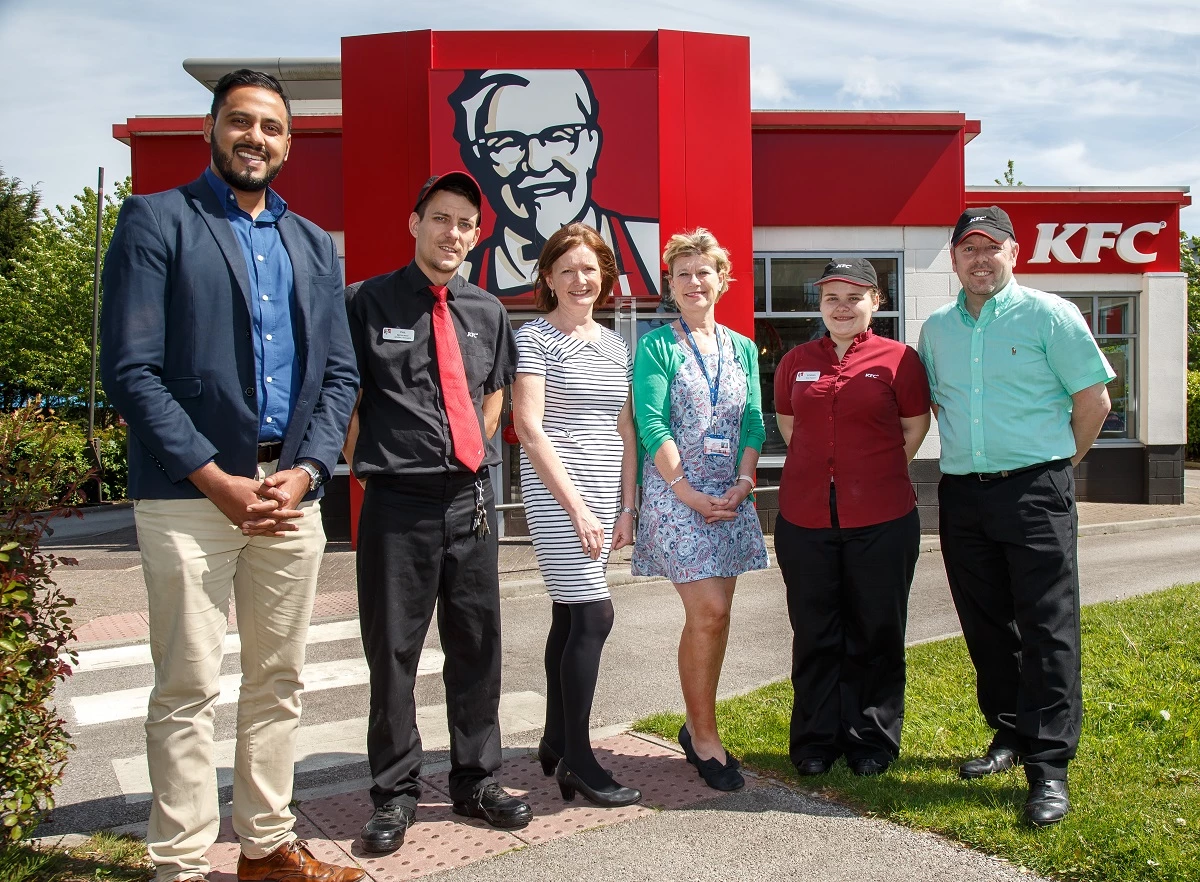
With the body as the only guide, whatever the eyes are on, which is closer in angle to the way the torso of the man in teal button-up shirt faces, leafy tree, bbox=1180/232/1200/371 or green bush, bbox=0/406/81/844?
the green bush

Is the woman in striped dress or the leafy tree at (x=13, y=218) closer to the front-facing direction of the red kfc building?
the woman in striped dress

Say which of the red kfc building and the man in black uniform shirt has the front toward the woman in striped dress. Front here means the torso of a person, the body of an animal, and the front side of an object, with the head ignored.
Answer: the red kfc building

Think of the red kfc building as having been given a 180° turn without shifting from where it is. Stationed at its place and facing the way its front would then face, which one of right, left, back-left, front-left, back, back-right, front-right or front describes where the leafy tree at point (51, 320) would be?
front-left

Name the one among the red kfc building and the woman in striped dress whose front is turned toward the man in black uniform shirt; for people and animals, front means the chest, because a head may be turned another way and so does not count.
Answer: the red kfc building

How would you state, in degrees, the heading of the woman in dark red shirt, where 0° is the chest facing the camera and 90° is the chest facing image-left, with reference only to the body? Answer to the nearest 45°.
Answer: approximately 0°

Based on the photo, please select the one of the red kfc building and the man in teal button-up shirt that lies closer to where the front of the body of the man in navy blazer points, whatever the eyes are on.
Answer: the man in teal button-up shirt

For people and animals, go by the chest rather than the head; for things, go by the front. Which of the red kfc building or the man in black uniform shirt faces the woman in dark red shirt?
the red kfc building

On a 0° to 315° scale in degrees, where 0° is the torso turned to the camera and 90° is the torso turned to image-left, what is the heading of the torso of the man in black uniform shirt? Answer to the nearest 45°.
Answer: approximately 0°
